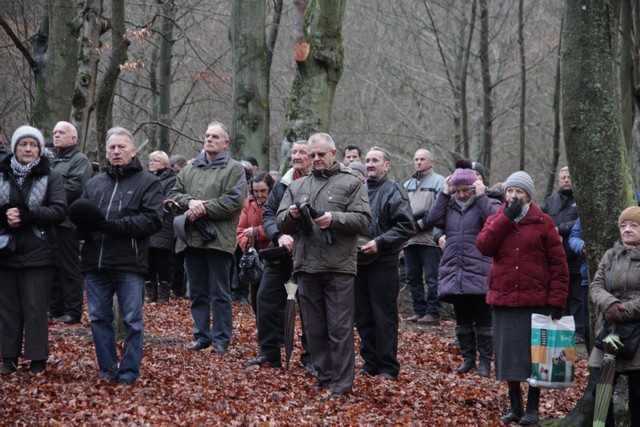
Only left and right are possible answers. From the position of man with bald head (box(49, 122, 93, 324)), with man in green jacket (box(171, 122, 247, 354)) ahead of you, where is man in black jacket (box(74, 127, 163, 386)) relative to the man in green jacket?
right

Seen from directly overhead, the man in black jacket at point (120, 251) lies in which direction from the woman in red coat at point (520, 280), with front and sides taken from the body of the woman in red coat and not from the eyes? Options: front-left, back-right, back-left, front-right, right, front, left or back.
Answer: front-right

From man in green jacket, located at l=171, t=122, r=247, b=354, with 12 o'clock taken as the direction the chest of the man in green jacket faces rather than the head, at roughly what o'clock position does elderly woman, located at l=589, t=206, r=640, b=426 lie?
The elderly woman is roughly at 9 o'clock from the man in green jacket.

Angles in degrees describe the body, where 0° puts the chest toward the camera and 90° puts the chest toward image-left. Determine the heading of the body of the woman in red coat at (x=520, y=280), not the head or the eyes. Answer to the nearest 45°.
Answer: approximately 45°

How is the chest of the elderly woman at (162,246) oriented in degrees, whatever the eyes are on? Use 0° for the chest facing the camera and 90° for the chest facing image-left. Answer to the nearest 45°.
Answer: approximately 45°

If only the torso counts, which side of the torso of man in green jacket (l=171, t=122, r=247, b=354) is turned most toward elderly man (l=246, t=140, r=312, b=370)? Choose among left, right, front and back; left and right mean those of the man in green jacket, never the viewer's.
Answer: left

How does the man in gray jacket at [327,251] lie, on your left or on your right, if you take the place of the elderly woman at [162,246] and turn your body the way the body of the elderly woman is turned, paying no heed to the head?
on your left

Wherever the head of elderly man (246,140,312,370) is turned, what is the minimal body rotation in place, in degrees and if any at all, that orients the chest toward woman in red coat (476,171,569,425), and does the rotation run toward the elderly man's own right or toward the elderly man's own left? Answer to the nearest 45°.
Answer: approximately 90° to the elderly man's own left

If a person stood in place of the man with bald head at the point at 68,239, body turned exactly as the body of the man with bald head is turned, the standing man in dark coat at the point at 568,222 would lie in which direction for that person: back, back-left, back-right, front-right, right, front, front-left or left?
back-left

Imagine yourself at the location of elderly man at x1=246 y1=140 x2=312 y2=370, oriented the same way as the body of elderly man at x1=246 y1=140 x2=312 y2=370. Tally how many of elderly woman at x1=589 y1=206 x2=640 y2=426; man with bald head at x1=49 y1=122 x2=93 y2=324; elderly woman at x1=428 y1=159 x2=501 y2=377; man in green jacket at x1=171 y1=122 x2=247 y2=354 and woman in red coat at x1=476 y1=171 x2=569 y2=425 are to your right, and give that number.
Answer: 2

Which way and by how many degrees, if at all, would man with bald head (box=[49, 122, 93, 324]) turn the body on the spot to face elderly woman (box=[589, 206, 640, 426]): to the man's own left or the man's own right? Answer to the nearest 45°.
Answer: approximately 90° to the man's own left

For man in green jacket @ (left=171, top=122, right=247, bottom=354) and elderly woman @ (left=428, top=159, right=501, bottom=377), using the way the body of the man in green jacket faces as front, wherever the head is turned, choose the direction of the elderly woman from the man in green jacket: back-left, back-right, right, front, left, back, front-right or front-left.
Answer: back-left

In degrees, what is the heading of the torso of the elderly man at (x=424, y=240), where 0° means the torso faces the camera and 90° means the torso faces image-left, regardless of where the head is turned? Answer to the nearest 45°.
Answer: approximately 45°

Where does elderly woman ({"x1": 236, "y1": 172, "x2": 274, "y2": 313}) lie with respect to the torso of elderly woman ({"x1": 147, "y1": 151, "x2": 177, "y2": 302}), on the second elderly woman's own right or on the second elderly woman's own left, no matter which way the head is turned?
on the second elderly woman's own left
